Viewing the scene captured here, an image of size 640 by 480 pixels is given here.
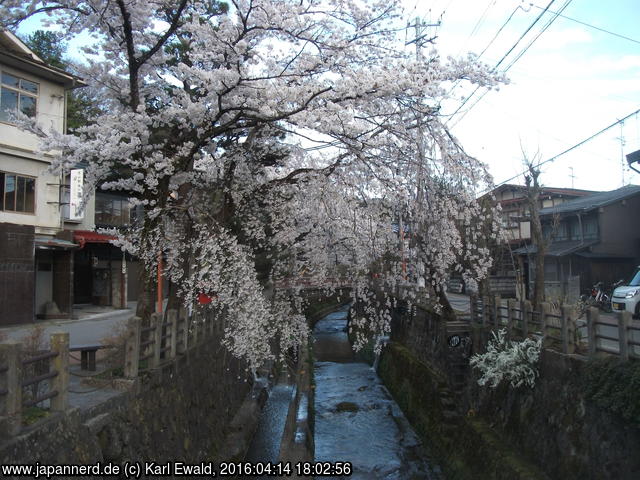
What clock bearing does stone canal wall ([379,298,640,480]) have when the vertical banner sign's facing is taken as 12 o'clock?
The stone canal wall is roughly at 11 o'clock from the vertical banner sign.

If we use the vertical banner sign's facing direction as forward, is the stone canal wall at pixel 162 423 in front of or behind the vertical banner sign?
in front

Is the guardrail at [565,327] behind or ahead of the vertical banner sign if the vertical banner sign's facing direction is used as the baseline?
ahead

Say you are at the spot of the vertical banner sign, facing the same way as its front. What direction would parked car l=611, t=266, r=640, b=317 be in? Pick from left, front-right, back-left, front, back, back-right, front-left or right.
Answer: front-left

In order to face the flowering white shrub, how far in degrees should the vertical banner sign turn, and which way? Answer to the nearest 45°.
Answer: approximately 45° to its left
